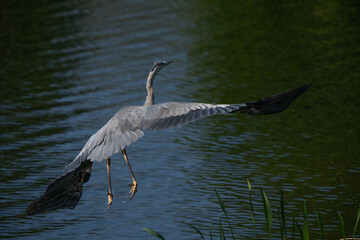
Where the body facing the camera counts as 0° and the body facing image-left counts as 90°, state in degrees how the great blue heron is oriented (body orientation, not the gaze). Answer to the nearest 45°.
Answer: approximately 225°
